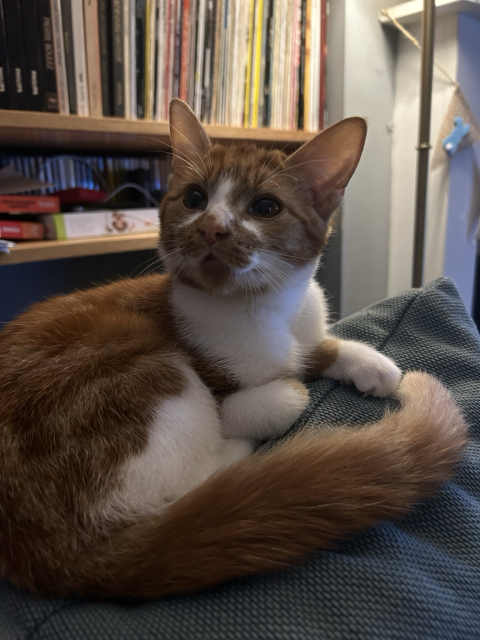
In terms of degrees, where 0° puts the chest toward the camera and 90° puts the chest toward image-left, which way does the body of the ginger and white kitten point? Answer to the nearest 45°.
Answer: approximately 270°

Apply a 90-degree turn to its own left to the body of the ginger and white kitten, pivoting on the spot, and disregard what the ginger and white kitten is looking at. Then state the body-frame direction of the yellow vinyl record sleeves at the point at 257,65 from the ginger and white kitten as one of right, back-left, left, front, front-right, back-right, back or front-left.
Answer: front

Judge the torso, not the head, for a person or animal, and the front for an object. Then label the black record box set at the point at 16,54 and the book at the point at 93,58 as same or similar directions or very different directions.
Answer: same or similar directions

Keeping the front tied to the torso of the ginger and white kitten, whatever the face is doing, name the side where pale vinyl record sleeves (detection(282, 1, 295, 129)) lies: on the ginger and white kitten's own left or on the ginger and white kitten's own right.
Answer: on the ginger and white kitten's own left
